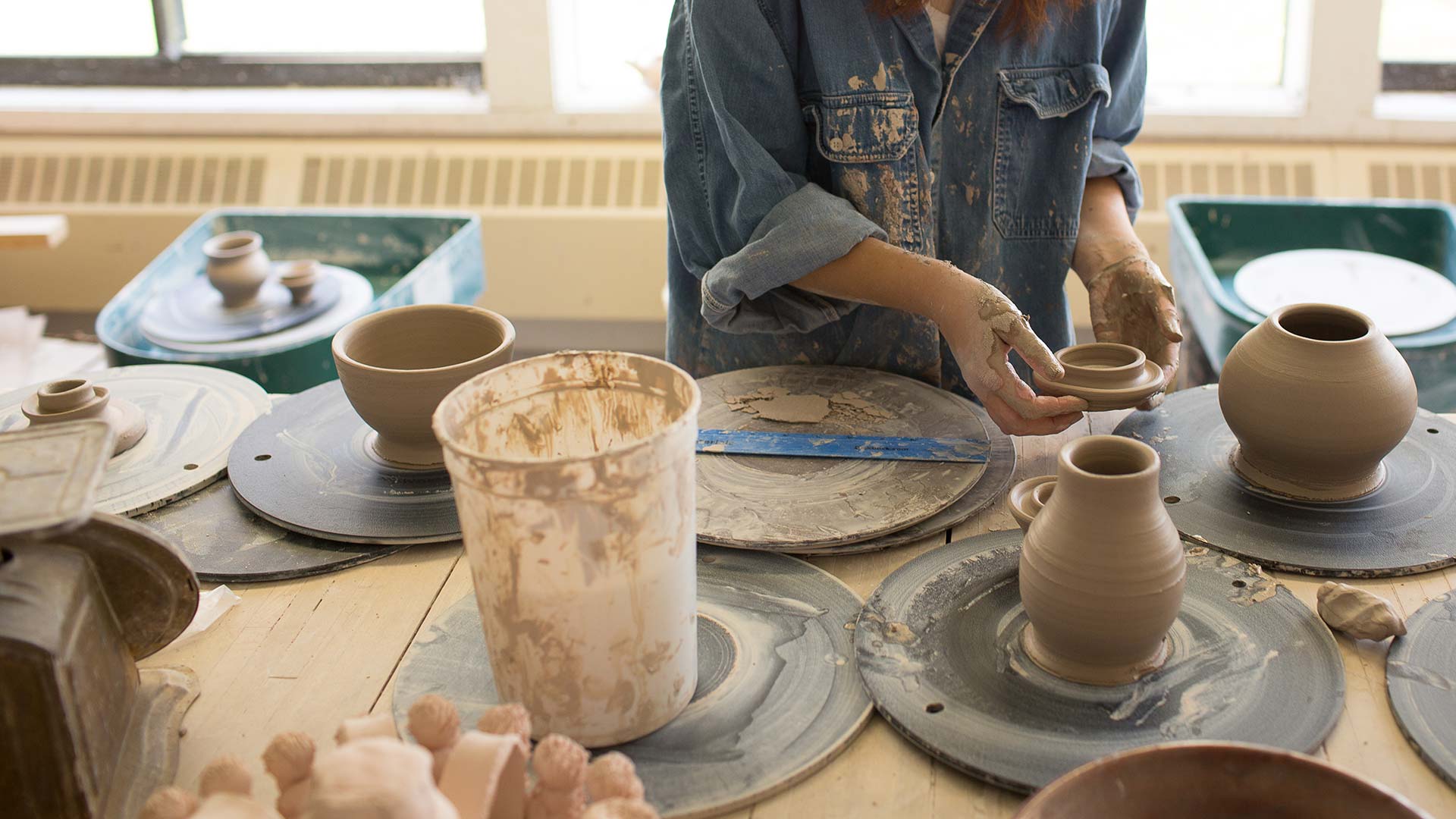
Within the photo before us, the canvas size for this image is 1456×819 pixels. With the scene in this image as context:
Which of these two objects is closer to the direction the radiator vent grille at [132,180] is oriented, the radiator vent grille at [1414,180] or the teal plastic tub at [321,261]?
the teal plastic tub

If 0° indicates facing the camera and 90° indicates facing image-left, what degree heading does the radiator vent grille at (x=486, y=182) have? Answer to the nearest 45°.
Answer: approximately 0°

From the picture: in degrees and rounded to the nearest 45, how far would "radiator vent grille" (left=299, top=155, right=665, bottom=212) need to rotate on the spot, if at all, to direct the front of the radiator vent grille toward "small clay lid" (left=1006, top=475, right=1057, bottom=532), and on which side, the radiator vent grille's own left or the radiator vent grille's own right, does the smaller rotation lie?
0° — it already faces it

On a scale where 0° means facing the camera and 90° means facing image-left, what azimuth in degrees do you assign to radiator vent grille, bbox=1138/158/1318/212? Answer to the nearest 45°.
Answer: approximately 0°

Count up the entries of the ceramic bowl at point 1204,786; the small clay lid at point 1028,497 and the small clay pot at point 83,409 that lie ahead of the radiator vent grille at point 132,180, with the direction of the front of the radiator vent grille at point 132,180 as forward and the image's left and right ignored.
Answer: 3
